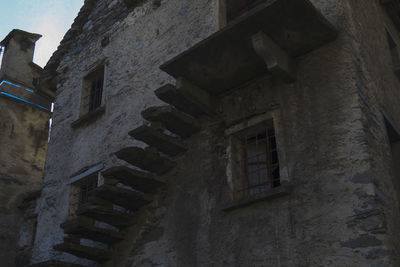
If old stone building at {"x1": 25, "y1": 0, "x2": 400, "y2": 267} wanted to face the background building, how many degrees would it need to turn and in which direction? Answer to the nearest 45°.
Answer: approximately 90° to its right

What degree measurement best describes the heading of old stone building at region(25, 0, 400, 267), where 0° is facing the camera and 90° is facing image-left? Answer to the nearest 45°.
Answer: approximately 45°
